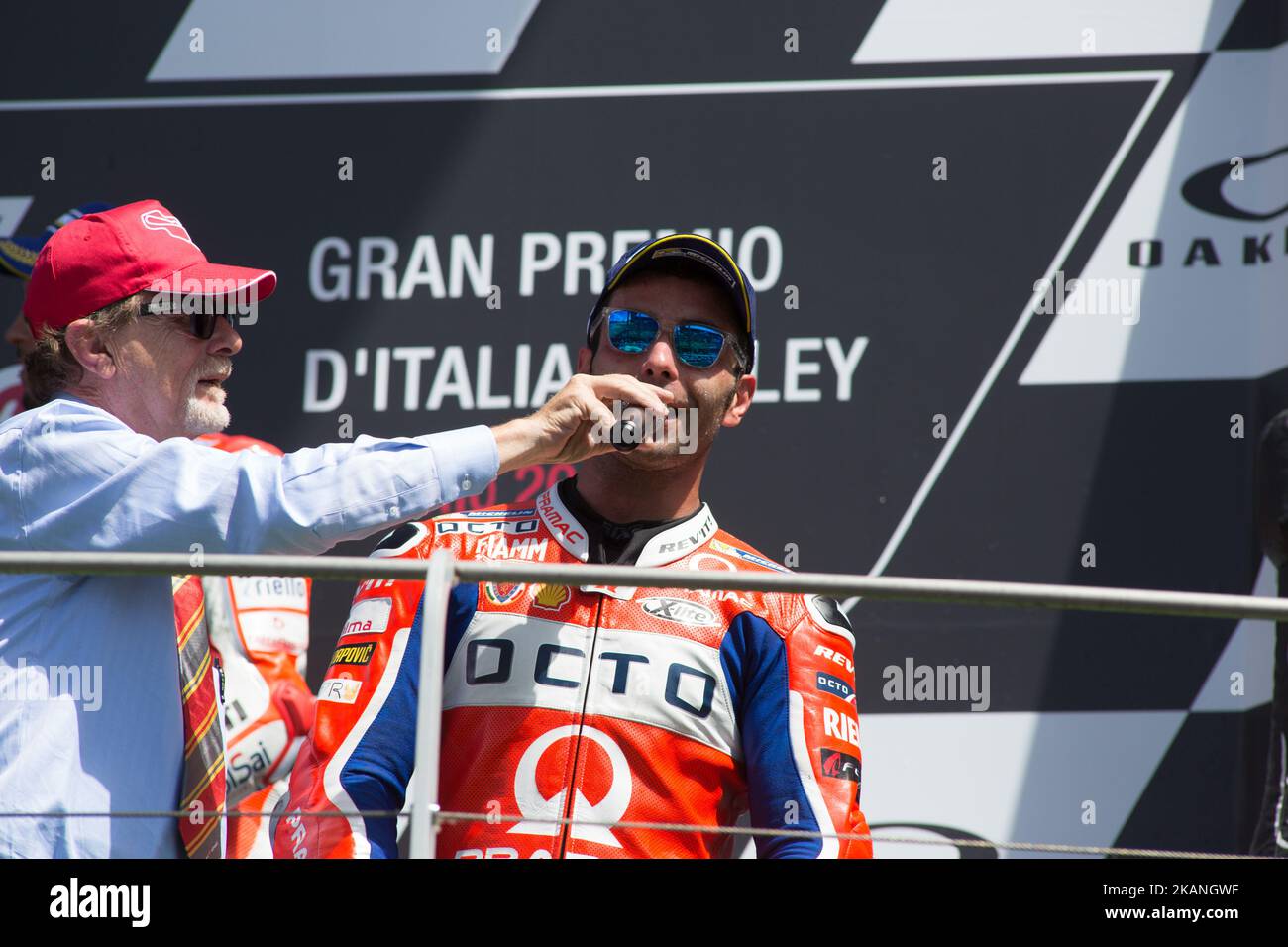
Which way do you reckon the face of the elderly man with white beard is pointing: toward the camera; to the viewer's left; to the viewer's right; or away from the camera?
to the viewer's right

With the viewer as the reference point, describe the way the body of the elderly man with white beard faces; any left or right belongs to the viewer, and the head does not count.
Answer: facing to the right of the viewer
